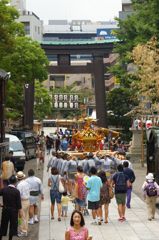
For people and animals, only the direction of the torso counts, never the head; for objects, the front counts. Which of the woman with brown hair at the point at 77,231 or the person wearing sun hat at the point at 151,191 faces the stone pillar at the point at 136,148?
the person wearing sun hat

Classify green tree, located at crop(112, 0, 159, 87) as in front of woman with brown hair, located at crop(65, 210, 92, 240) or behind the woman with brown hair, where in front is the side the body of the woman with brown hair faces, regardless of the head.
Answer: behind

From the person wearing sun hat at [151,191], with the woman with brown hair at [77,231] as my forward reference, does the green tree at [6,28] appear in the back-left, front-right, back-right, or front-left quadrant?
back-right

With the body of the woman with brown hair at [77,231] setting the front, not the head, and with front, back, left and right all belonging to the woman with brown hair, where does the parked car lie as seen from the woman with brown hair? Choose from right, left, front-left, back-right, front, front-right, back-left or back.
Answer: back

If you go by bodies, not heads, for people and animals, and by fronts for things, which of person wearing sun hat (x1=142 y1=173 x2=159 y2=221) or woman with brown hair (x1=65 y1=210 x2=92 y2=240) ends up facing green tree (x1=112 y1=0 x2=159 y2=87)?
the person wearing sun hat

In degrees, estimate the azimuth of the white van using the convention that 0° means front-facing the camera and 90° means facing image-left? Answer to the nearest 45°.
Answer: approximately 315°

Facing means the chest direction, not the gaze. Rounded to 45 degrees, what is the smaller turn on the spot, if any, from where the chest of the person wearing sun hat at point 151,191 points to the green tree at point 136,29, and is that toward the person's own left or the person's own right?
0° — they already face it

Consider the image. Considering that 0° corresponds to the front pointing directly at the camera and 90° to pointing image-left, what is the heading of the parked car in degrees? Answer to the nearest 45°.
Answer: approximately 315°

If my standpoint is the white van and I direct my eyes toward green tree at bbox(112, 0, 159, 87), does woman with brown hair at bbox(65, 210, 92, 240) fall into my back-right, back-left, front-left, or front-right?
back-right

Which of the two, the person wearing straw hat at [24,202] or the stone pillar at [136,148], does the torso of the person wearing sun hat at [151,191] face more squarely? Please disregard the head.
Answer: the stone pillar

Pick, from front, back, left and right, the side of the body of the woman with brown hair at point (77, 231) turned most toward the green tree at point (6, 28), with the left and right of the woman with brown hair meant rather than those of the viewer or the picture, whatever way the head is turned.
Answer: back
